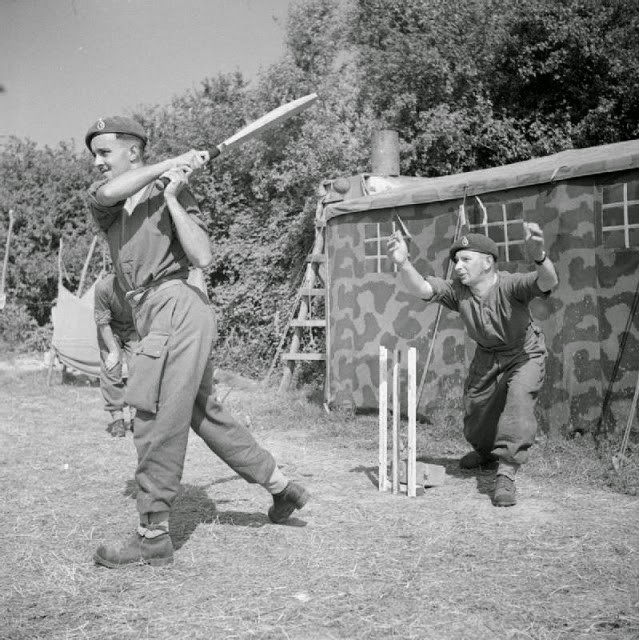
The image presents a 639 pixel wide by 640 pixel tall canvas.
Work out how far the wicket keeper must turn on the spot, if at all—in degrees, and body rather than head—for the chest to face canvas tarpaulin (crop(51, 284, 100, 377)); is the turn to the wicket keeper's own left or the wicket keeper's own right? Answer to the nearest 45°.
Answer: approximately 90° to the wicket keeper's own right

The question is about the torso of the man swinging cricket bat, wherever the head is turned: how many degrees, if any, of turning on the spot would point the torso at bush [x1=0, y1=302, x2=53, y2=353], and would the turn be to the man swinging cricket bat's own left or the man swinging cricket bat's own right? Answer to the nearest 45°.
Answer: approximately 135° to the man swinging cricket bat's own right

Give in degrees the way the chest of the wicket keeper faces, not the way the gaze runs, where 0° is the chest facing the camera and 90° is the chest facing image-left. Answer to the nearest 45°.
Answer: approximately 45°

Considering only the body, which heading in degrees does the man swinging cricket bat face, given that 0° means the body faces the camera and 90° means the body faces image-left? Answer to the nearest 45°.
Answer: approximately 45°

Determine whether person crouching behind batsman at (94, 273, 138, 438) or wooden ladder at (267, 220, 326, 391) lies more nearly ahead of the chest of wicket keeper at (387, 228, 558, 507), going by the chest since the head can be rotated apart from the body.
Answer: the person crouching behind batsman

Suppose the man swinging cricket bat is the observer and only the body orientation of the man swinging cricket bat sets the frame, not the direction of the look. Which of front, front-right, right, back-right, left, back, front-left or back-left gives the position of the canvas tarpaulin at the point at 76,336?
back-right

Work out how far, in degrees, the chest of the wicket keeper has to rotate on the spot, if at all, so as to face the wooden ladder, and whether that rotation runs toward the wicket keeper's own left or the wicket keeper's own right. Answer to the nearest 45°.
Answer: approximately 90° to the wicket keeper's own right

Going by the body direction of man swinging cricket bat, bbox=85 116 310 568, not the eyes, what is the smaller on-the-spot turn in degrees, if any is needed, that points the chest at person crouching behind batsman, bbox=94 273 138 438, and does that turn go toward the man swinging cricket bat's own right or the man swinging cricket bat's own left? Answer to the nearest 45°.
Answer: approximately 135° to the man swinging cricket bat's own right

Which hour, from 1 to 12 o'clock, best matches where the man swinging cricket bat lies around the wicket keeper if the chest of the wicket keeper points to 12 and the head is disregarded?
The man swinging cricket bat is roughly at 12 o'clock from the wicket keeper.

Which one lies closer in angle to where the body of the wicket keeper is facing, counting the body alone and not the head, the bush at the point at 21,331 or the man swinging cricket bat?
the man swinging cricket bat

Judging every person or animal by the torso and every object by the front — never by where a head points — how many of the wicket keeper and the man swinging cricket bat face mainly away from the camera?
0
